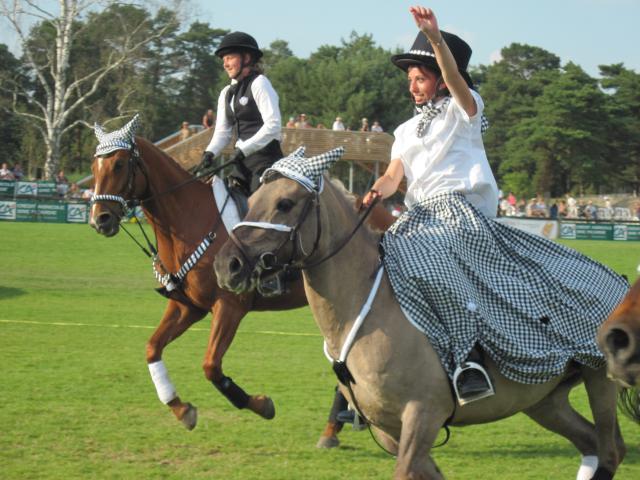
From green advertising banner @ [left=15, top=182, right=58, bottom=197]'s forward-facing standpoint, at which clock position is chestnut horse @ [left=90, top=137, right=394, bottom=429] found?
The chestnut horse is roughly at 12 o'clock from the green advertising banner.

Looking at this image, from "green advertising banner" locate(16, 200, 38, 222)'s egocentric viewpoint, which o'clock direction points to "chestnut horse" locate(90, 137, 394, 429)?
The chestnut horse is roughly at 12 o'clock from the green advertising banner.

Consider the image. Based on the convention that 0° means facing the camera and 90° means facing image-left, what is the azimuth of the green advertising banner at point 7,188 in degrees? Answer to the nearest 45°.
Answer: approximately 0°

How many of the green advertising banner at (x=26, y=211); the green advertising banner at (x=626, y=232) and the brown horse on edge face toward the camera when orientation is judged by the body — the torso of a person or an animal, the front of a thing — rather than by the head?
2

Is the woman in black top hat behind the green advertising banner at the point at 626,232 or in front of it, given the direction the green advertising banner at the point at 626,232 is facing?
in front

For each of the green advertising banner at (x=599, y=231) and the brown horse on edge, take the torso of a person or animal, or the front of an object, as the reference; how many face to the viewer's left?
1

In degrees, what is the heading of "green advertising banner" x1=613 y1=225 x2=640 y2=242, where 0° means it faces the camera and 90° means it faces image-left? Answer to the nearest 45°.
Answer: approximately 0°

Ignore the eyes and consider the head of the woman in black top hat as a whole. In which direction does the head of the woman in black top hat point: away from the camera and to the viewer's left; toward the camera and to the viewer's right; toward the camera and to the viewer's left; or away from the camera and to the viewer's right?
toward the camera and to the viewer's left

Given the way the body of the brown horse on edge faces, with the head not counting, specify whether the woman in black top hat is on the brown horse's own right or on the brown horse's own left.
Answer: on the brown horse's own right
